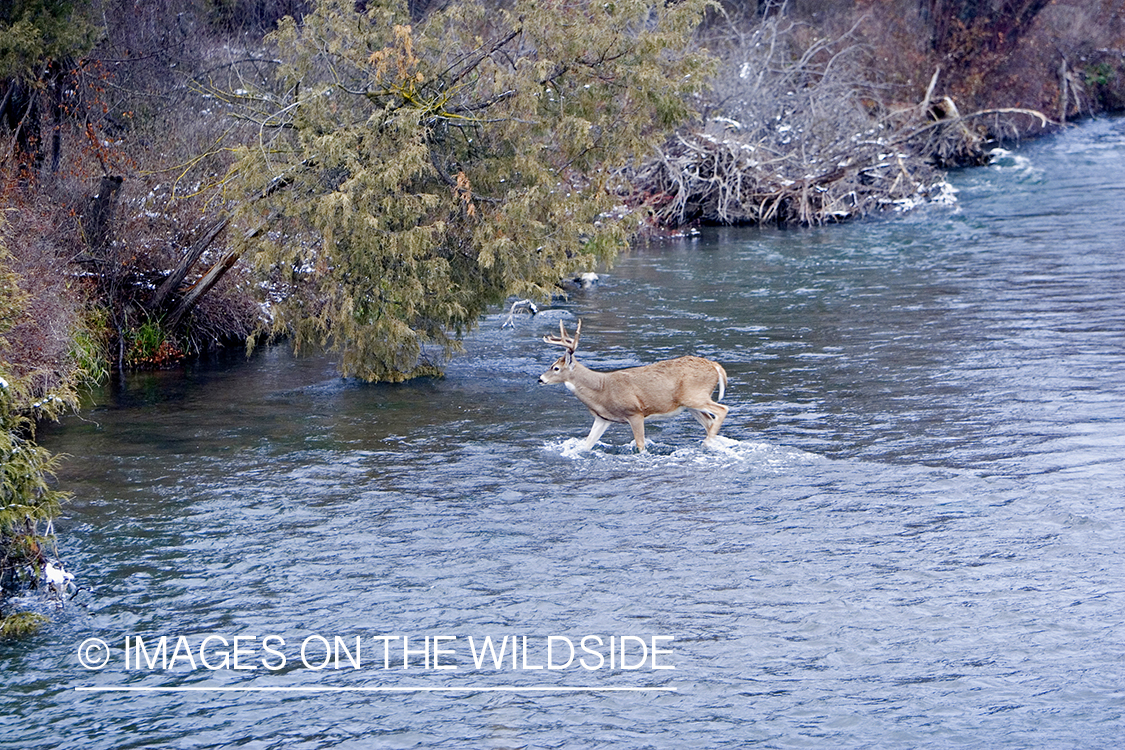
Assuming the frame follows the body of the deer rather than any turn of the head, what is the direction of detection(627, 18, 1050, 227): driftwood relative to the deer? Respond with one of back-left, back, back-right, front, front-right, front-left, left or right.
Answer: right

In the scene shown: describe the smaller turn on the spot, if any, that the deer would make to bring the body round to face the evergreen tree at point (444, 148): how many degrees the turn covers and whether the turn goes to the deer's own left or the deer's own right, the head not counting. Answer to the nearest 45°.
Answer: approximately 45° to the deer's own right

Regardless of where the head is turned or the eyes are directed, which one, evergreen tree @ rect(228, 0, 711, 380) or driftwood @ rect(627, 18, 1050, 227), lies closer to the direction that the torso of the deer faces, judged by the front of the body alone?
the evergreen tree

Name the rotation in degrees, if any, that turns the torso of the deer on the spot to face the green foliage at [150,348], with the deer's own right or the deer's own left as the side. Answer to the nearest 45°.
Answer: approximately 45° to the deer's own right

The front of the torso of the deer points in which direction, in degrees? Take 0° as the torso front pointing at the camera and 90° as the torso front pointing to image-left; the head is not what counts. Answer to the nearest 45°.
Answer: approximately 90°

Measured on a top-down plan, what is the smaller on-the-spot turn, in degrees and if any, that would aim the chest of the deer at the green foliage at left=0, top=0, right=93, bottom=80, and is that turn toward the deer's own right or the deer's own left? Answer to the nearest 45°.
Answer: approximately 45° to the deer's own right
